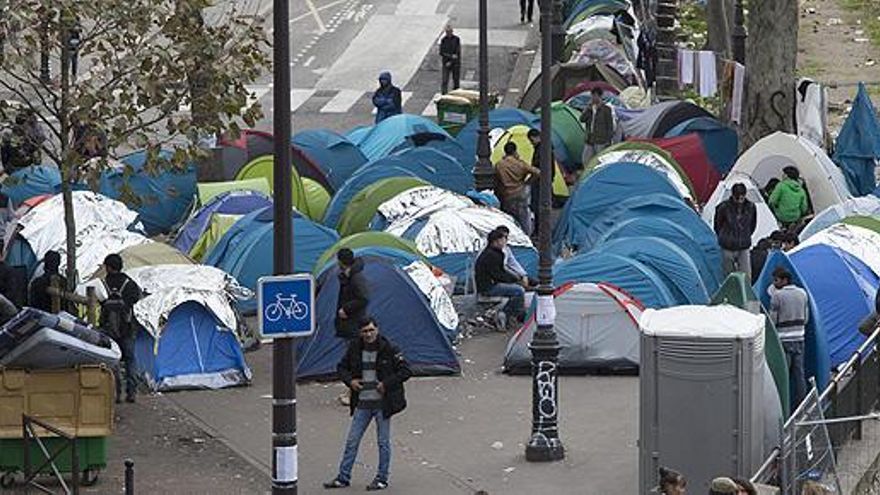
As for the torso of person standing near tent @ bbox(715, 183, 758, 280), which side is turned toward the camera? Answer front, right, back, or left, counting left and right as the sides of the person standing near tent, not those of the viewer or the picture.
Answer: front

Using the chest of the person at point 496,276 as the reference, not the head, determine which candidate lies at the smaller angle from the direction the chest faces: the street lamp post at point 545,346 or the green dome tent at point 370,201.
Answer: the street lamp post

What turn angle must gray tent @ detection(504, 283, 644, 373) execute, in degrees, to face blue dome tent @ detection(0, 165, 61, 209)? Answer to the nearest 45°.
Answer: approximately 135° to its right

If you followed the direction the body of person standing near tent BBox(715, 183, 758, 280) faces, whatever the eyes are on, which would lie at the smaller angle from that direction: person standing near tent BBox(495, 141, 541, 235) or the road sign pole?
the road sign pole

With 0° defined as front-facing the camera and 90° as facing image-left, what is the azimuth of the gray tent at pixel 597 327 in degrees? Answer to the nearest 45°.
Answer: approximately 0°

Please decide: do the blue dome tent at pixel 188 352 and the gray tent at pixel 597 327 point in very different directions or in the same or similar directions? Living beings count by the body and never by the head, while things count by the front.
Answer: same or similar directions

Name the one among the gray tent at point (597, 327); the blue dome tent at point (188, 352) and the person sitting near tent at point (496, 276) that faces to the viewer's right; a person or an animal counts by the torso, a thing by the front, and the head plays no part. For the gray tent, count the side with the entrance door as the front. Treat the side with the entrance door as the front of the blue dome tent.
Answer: the person sitting near tent

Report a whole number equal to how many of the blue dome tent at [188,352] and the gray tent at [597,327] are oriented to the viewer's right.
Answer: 0

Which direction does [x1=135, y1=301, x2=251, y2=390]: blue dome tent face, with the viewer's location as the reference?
facing the viewer

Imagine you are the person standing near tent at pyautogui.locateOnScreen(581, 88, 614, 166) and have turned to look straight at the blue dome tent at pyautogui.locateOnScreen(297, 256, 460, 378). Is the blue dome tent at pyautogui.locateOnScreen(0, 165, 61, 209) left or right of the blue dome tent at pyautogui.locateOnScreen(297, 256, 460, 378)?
right
